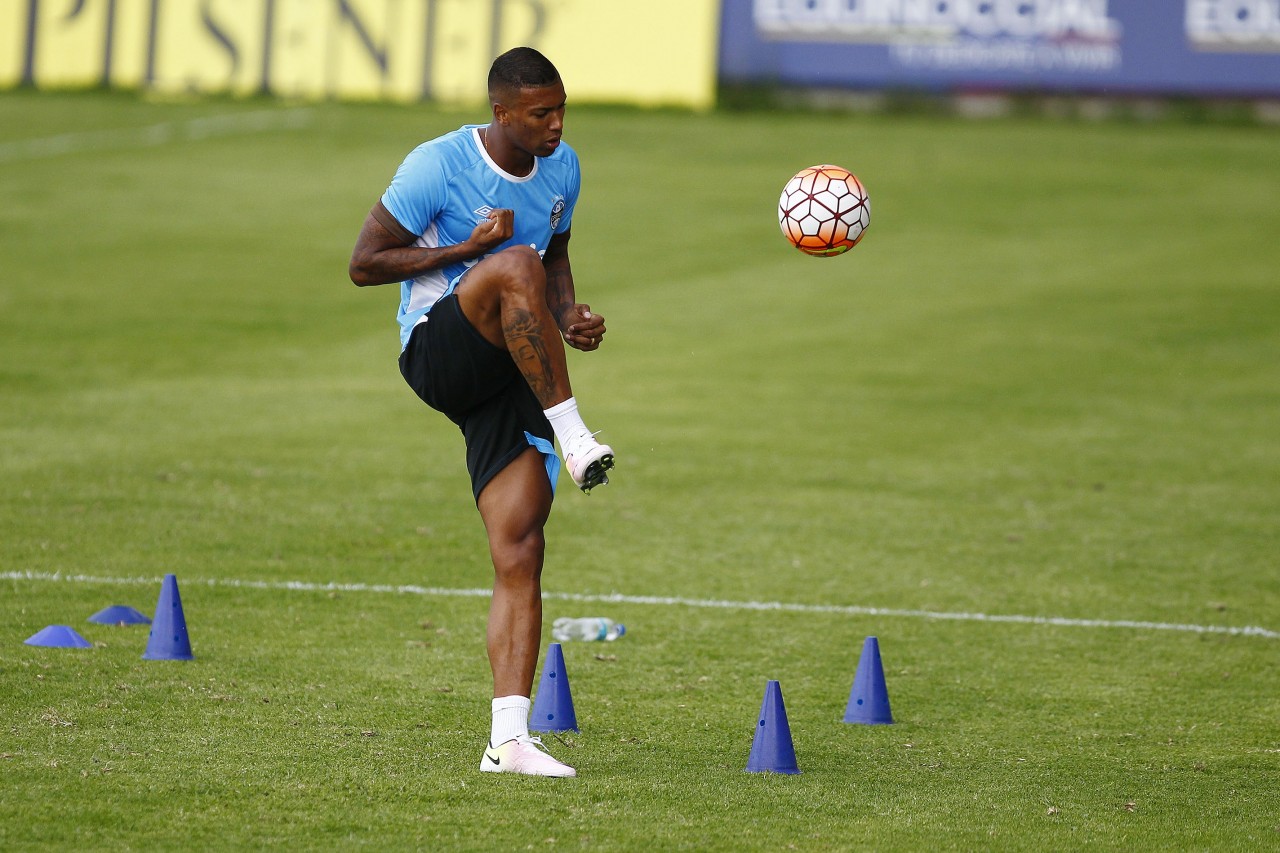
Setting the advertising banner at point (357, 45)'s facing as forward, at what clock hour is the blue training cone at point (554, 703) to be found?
The blue training cone is roughly at 12 o'clock from the advertising banner.

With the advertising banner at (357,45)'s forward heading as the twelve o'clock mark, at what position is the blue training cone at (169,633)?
The blue training cone is roughly at 12 o'clock from the advertising banner.

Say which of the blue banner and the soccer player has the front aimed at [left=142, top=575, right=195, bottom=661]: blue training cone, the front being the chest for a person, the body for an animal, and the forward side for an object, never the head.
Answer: the blue banner

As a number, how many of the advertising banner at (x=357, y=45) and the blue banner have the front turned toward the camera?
2

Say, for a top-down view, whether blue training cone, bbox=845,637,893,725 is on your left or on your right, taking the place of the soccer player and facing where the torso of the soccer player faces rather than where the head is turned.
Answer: on your left

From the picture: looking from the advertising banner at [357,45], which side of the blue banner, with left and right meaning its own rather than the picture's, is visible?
right

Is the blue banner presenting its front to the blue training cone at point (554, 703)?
yes

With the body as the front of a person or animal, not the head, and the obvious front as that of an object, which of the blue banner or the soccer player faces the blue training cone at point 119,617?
the blue banner

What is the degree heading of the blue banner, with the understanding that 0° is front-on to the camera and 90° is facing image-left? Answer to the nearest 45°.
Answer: approximately 0°

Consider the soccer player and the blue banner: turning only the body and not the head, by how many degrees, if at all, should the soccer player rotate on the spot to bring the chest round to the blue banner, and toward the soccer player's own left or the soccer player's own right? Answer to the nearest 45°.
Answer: approximately 135° to the soccer player's own left
